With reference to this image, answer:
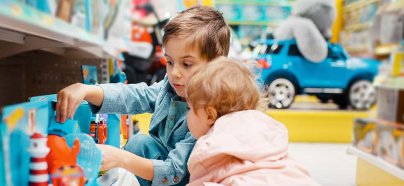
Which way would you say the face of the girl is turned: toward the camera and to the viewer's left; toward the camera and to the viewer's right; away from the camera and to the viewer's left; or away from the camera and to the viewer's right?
away from the camera and to the viewer's left

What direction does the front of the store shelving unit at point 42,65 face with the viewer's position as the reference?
facing the viewer and to the right of the viewer

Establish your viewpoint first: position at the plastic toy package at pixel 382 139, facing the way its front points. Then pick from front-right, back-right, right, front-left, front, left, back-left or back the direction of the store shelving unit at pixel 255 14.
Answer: right

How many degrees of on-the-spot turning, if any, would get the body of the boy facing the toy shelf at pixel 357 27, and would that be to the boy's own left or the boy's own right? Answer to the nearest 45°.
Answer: approximately 180°

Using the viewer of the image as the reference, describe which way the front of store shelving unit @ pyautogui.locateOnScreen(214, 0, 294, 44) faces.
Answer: facing the viewer

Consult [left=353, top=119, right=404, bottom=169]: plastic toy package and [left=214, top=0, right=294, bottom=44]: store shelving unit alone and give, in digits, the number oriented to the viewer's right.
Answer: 0

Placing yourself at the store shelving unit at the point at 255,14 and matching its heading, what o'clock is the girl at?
The girl is roughly at 12 o'clock from the store shelving unit.

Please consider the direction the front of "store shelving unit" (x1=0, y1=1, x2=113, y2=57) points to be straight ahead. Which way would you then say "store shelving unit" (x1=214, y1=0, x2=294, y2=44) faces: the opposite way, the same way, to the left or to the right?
to the right

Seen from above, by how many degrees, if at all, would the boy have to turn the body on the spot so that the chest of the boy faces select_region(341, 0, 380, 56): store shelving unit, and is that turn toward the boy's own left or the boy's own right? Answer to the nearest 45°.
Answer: approximately 180°

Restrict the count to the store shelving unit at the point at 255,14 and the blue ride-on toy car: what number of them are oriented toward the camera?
1
